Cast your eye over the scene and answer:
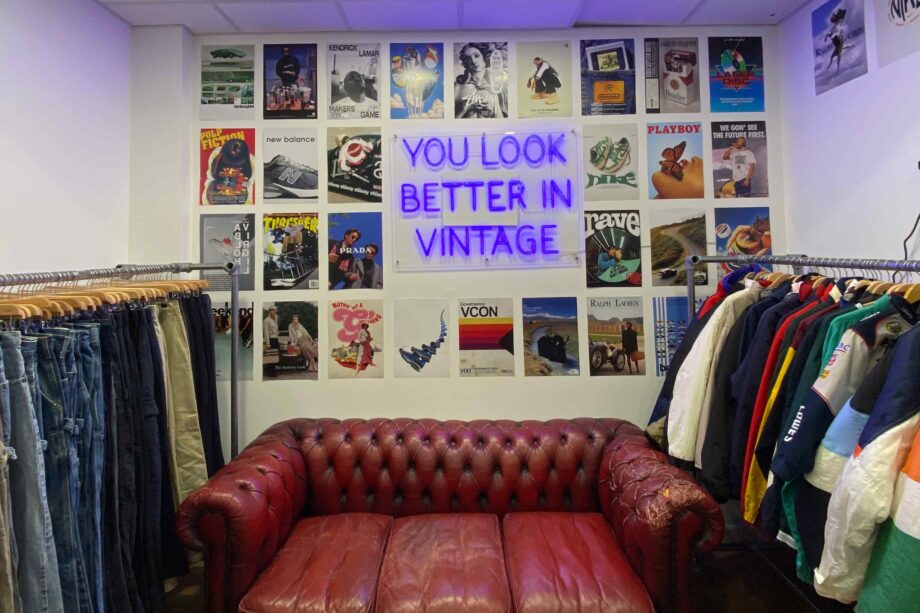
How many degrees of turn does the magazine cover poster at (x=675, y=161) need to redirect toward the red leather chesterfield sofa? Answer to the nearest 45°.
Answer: approximately 45° to its right

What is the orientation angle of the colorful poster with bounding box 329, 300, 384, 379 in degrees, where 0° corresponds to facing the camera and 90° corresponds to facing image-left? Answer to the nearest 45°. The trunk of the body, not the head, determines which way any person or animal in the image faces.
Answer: approximately 0°

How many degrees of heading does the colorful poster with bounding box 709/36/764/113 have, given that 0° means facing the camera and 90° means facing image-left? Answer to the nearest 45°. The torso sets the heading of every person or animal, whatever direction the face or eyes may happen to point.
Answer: approximately 0°

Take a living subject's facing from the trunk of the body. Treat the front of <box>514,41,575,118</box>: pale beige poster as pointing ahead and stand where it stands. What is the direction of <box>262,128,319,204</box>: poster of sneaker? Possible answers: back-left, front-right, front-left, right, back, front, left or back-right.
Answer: right
